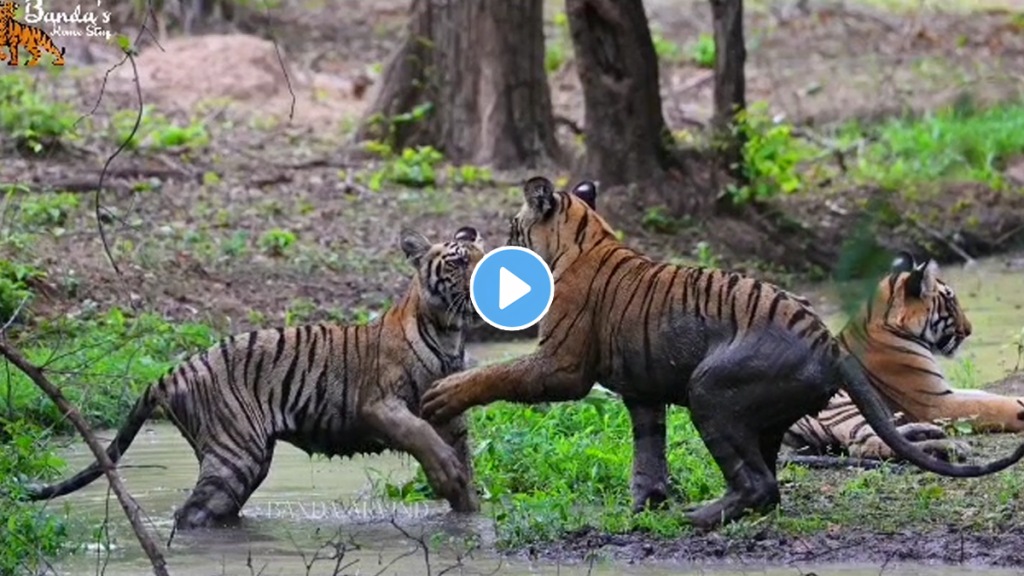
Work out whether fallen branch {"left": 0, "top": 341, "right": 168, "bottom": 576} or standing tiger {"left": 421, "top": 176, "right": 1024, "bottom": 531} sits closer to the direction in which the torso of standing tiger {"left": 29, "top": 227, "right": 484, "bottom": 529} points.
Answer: the standing tiger

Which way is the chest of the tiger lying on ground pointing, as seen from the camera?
to the viewer's right

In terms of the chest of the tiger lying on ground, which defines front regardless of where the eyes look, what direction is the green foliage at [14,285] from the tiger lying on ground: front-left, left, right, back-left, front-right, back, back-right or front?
back

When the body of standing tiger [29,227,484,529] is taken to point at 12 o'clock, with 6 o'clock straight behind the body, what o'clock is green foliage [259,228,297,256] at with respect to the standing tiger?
The green foliage is roughly at 9 o'clock from the standing tiger.

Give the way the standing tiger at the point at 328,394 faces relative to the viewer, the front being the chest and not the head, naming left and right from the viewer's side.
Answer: facing to the right of the viewer

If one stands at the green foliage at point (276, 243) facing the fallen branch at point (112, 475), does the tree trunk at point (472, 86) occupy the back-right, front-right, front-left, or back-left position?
back-left

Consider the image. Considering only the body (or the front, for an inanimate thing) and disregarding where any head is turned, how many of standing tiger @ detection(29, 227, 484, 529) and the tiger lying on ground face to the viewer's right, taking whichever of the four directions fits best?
2

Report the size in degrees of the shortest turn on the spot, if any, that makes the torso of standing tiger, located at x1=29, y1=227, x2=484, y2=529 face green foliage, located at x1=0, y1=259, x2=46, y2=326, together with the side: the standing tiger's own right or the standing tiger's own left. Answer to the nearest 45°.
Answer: approximately 135° to the standing tiger's own left

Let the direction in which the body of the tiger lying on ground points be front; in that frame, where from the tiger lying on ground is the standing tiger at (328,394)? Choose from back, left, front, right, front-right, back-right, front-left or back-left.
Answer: back-right

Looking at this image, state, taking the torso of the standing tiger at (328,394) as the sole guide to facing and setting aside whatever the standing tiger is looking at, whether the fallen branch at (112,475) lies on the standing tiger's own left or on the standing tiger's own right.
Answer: on the standing tiger's own right
